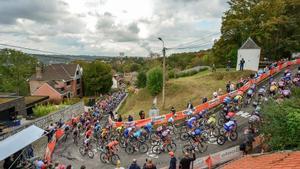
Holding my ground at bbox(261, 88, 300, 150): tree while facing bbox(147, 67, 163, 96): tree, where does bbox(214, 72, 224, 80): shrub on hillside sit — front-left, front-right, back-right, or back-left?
front-right

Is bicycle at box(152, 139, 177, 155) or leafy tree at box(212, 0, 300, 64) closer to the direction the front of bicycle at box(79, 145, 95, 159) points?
the bicycle

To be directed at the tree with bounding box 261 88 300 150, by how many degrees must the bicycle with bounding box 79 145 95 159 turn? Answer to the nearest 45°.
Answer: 0° — it already faces it

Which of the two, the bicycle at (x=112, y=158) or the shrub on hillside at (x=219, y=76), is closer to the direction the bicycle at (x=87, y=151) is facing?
the bicycle

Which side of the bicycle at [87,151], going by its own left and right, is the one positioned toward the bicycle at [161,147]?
front

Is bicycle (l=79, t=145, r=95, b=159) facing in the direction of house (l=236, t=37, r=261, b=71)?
no

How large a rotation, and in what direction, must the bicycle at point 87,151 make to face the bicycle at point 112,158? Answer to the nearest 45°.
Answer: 0° — it already faces it

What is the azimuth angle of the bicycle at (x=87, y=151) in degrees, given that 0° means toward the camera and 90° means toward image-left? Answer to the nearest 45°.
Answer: approximately 315°

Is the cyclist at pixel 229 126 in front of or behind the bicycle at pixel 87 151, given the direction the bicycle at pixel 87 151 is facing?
in front

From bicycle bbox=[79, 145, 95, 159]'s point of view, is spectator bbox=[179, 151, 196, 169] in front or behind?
in front

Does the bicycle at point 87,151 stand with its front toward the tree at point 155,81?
no

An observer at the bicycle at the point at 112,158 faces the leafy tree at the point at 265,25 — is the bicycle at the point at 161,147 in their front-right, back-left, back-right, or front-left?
front-right

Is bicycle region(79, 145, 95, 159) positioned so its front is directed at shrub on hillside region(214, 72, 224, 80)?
no

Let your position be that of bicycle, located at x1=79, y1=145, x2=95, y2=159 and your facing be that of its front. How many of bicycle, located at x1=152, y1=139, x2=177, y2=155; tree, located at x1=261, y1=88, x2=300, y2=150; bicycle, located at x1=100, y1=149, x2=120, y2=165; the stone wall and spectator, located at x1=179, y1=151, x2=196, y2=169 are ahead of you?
4
